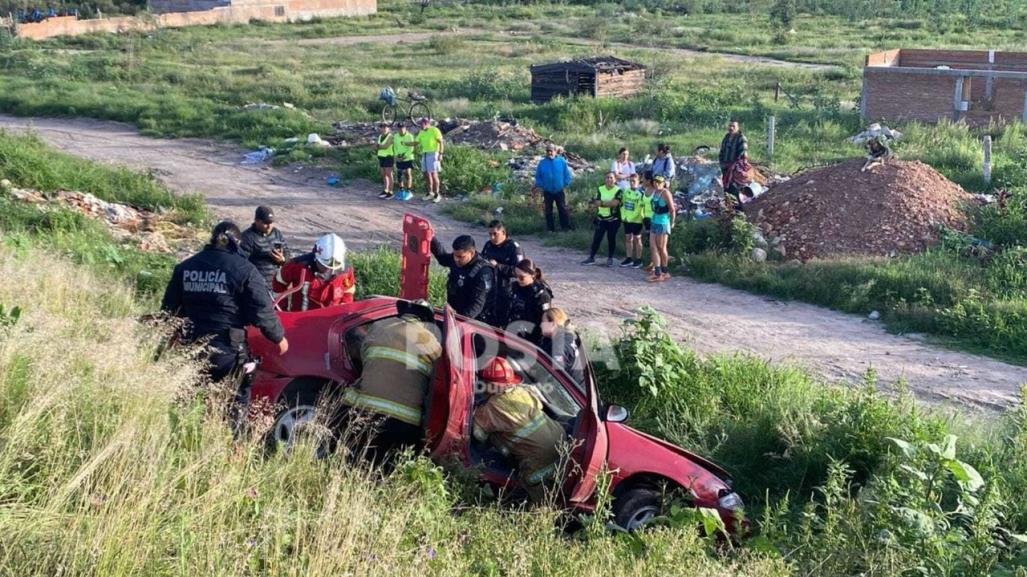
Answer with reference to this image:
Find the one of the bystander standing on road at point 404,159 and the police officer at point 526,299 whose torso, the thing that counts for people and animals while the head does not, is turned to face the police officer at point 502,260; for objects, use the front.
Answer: the bystander standing on road

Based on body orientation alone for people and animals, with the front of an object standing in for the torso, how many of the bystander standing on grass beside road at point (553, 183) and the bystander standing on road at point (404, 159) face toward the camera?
2

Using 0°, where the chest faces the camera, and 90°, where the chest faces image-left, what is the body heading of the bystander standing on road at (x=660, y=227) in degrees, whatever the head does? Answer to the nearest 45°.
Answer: approximately 45°

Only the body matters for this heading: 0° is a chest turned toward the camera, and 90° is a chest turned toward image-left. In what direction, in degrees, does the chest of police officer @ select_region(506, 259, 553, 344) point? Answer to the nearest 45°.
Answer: approximately 45°

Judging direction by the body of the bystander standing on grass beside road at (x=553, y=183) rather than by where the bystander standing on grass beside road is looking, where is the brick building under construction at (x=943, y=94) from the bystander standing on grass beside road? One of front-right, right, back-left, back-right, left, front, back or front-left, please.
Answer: back-left

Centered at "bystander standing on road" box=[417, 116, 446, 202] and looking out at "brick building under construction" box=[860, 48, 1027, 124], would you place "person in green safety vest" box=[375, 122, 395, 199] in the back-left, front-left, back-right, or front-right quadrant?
back-left

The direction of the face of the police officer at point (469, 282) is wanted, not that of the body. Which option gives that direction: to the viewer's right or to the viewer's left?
to the viewer's left

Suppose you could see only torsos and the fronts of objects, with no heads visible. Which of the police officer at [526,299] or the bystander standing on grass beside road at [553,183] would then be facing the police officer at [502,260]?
the bystander standing on grass beside road

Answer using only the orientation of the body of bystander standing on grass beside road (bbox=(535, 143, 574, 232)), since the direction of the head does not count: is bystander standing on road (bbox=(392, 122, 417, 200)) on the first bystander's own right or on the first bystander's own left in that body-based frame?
on the first bystander's own right

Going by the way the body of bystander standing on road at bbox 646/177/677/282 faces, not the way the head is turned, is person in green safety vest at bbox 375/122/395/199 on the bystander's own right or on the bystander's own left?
on the bystander's own right

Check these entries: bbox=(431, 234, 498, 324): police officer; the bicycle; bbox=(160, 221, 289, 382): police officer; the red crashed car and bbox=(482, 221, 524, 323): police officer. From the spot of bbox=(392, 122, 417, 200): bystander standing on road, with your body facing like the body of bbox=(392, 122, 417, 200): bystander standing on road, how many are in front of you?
4

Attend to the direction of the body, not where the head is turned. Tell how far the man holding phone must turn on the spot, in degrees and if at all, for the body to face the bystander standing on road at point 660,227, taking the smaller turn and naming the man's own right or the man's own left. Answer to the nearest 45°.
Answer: approximately 90° to the man's own left

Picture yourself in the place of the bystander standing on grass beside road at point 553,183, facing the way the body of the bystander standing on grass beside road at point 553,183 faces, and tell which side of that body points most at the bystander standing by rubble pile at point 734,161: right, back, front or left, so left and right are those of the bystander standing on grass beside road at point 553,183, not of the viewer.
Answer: left

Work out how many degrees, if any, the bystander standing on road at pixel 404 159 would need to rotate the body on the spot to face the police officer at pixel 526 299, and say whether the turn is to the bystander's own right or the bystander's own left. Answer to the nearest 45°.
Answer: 0° — they already face them
